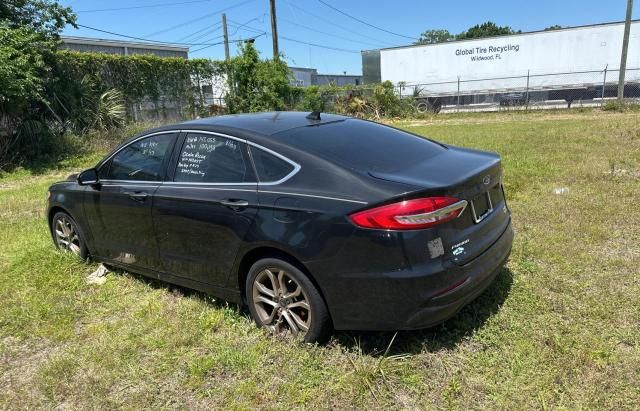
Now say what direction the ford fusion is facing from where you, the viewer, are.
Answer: facing away from the viewer and to the left of the viewer

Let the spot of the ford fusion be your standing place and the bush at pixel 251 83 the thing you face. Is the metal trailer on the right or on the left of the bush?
right

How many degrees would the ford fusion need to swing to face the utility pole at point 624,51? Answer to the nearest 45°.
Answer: approximately 90° to its right

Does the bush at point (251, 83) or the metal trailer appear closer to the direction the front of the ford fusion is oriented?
the bush

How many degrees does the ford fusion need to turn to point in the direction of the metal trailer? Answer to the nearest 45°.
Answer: approximately 90° to its right

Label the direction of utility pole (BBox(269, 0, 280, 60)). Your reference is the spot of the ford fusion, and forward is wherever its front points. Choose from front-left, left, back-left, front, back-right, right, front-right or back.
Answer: front-right

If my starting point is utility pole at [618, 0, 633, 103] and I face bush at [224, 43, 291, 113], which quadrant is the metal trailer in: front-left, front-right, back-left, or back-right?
front-right

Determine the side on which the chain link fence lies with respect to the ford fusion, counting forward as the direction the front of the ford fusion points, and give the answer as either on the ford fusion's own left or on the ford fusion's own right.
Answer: on the ford fusion's own right

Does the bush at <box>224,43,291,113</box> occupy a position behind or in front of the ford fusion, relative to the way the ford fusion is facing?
in front
